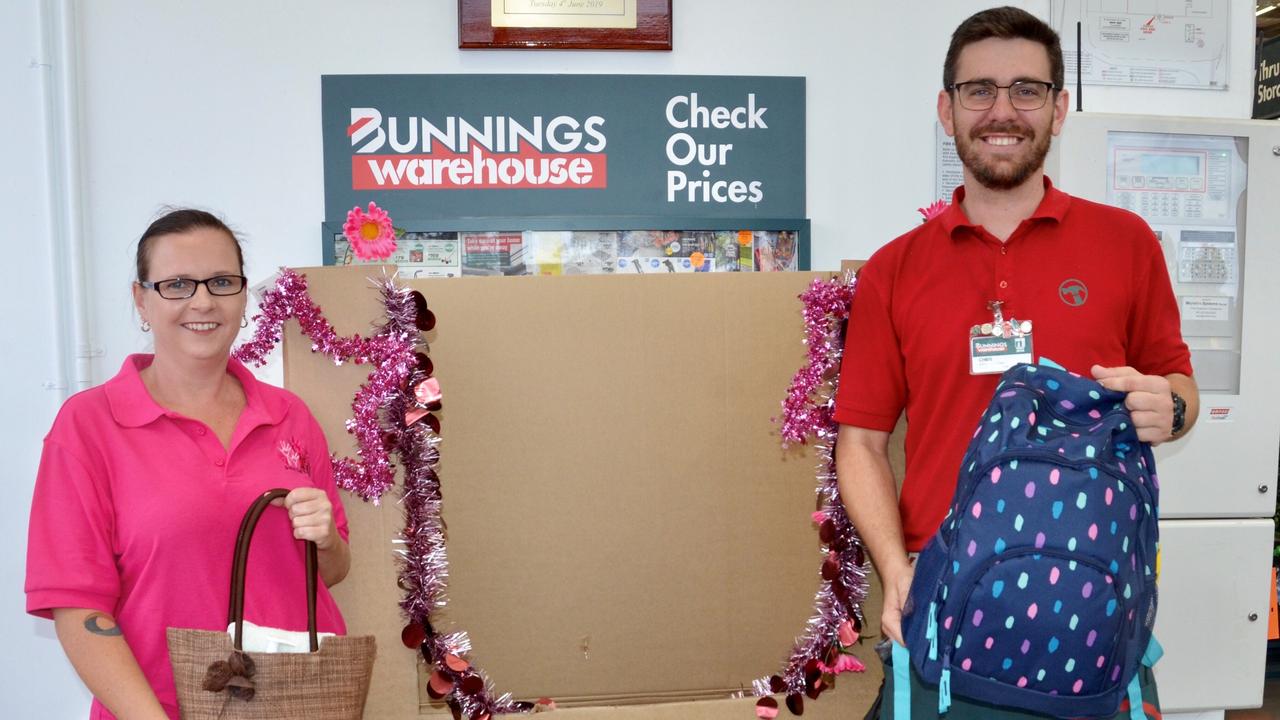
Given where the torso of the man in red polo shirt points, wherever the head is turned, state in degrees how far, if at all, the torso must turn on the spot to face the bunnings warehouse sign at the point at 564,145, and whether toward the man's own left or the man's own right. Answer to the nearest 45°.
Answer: approximately 135° to the man's own right

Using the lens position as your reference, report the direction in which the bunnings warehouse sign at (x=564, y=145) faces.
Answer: facing the viewer

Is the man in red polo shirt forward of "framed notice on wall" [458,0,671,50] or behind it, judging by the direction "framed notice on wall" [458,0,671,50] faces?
forward

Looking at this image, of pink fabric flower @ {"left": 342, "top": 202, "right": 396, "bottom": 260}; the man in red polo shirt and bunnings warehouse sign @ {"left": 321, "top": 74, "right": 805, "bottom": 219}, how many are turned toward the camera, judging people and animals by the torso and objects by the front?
3

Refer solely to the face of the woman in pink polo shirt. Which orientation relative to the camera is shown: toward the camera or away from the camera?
toward the camera

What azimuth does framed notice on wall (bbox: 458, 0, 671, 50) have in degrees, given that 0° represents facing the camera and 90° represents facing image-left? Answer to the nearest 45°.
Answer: approximately 0°

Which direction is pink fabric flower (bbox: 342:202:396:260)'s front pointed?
toward the camera

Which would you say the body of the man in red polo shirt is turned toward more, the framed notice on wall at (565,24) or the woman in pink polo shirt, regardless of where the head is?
the woman in pink polo shirt

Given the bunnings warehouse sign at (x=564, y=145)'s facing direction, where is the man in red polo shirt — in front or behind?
in front

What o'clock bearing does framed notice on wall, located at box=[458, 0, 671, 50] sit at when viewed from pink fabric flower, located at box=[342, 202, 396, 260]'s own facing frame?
The framed notice on wall is roughly at 7 o'clock from the pink fabric flower.
